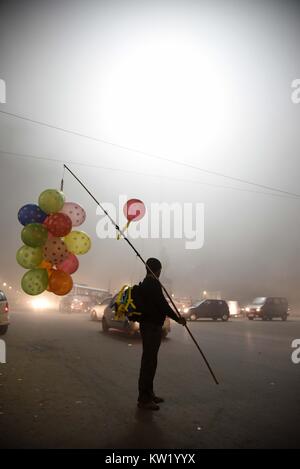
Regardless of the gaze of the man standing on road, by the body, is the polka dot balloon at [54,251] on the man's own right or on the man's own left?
on the man's own left

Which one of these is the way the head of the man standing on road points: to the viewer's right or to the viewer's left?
to the viewer's right

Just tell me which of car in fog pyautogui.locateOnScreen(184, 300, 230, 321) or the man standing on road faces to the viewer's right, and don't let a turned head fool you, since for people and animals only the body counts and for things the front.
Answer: the man standing on road

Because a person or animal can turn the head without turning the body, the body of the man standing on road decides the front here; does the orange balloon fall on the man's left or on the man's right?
on the man's left

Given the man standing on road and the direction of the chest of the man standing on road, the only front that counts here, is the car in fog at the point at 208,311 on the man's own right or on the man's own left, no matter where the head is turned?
on the man's own left

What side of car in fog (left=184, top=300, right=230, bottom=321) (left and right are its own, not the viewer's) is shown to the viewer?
left

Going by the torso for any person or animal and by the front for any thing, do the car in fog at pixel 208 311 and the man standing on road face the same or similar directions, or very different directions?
very different directions

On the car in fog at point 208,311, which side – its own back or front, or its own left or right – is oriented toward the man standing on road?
left

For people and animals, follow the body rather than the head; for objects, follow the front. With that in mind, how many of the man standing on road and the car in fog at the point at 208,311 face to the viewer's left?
1

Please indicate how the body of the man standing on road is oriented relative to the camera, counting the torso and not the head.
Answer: to the viewer's right
